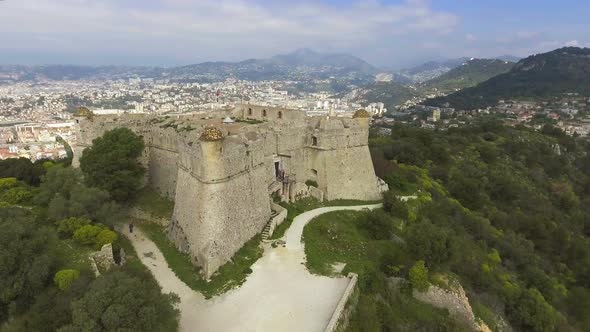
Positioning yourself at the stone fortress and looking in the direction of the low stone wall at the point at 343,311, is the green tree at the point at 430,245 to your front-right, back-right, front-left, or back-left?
front-left

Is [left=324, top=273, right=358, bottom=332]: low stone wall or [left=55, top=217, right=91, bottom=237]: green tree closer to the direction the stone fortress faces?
the low stone wall

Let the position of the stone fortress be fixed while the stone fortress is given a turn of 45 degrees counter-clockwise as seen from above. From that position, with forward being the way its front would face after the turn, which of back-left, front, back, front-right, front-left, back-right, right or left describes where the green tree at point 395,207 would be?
front

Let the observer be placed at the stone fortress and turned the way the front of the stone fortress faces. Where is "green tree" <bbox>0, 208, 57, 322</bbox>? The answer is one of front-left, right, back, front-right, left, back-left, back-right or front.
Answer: right

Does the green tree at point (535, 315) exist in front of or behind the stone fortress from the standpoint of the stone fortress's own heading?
in front

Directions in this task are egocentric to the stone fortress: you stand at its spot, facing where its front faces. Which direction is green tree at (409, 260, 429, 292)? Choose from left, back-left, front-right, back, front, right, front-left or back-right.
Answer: front

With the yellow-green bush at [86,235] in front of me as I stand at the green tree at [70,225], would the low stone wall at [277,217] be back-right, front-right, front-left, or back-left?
front-left

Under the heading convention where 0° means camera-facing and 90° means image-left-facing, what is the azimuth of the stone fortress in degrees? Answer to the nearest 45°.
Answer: approximately 315°

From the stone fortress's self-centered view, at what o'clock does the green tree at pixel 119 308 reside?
The green tree is roughly at 2 o'clock from the stone fortress.
